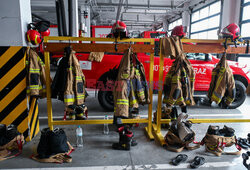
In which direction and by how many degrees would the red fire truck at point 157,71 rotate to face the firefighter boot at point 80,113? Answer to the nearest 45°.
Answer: approximately 135° to its right

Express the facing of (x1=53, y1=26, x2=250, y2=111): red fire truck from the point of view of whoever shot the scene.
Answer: facing to the right of the viewer

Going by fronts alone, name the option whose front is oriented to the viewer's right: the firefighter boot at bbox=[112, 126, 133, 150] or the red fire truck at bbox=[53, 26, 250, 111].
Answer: the red fire truck

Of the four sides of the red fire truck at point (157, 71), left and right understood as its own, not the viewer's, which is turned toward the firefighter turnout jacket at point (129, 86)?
right

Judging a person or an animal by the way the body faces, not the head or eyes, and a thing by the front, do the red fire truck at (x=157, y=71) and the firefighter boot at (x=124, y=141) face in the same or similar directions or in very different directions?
very different directions

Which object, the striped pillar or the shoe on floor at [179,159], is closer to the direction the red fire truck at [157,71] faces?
the shoe on floor

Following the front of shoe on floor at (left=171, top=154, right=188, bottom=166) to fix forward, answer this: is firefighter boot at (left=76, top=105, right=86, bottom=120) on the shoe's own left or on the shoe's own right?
on the shoe's own right
